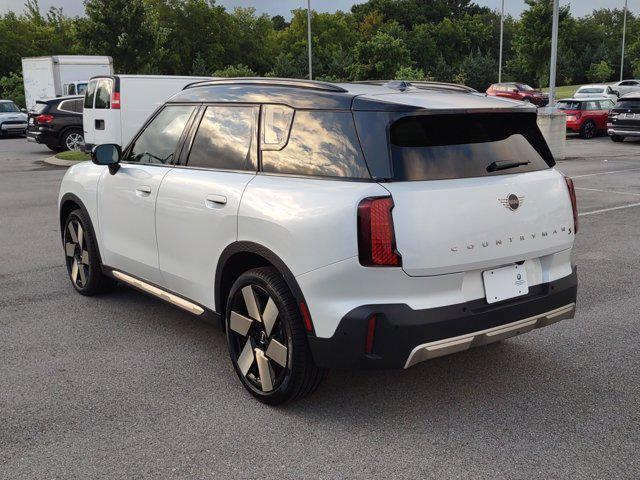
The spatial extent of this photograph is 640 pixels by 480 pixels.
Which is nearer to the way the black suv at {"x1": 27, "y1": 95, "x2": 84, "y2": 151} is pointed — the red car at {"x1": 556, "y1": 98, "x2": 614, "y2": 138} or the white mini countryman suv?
the red car

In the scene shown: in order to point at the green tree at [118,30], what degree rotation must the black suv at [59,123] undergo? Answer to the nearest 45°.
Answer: approximately 45° to its left

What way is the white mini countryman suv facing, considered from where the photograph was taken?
facing away from the viewer and to the left of the viewer

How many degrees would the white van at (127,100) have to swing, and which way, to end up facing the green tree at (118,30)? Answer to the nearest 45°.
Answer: approximately 45° to its left

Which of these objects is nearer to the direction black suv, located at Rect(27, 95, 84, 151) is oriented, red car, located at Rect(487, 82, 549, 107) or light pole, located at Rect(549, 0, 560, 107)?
the red car

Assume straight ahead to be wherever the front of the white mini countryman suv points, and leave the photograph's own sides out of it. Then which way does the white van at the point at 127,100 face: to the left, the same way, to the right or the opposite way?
to the right

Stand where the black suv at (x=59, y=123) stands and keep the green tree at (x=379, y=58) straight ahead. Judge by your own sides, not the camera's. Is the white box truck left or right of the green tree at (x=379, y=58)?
left

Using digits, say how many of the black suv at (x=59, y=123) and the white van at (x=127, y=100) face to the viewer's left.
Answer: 0

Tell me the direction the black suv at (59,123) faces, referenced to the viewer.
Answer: facing away from the viewer and to the right of the viewer

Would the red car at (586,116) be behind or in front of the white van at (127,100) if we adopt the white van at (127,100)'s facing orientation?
in front

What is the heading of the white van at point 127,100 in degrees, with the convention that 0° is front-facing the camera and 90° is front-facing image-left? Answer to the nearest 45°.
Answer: approximately 225°

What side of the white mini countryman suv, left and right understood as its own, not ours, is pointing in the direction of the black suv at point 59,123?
front

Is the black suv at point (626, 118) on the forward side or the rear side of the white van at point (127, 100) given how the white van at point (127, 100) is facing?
on the forward side

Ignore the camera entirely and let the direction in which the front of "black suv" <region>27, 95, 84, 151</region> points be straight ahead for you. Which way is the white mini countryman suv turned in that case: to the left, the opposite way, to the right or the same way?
to the left
